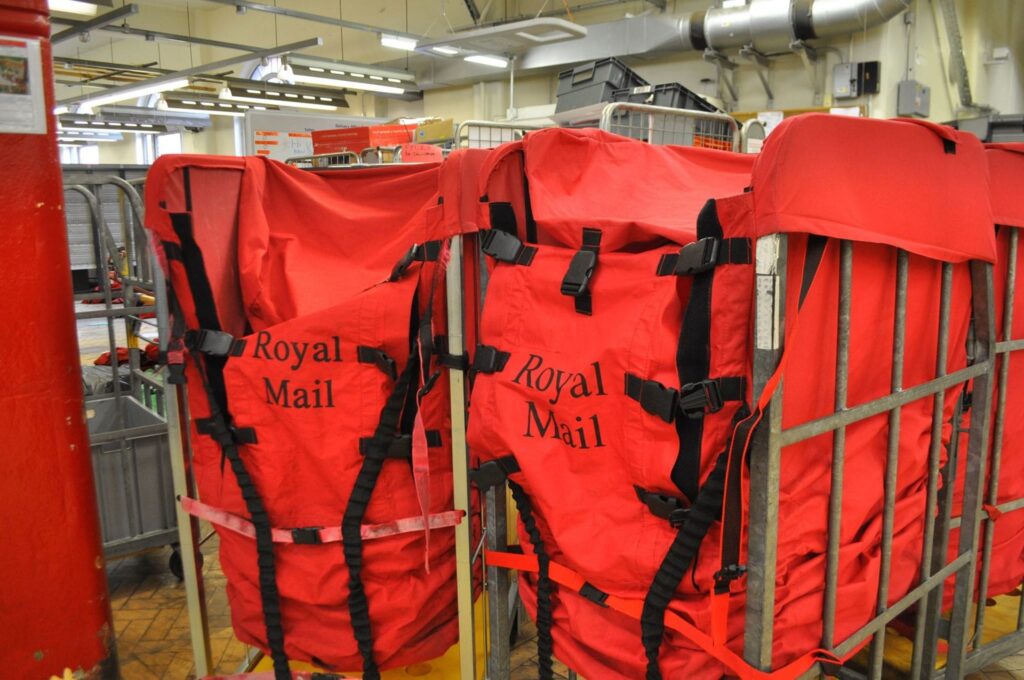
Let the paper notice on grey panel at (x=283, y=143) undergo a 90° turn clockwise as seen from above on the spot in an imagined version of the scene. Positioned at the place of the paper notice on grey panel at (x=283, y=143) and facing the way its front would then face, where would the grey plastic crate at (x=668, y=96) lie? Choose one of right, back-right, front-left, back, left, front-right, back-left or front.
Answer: back-left

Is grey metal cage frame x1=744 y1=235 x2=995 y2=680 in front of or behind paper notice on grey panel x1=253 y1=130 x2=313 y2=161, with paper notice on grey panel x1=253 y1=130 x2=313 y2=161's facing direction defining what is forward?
in front

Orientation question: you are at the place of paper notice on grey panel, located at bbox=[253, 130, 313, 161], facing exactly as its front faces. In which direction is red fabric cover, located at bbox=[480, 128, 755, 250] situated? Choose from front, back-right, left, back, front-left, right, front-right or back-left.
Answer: front

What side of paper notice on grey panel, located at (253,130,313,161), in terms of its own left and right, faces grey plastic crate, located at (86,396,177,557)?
front

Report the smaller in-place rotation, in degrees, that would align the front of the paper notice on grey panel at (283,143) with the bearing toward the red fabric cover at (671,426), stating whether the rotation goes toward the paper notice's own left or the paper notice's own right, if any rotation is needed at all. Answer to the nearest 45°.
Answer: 0° — it already faces it

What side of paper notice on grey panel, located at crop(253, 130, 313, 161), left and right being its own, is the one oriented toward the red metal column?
front

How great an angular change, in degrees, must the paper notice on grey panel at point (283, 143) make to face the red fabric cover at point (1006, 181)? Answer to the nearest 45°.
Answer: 0° — it already faces it

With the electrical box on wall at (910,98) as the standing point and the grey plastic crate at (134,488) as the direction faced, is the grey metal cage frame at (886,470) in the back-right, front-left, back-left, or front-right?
front-left

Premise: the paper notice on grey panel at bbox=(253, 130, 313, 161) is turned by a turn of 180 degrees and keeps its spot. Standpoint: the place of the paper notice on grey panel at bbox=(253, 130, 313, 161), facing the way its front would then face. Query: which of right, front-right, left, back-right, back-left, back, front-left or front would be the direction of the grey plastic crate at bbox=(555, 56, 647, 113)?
back-right

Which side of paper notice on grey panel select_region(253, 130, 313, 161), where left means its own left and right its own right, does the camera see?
front

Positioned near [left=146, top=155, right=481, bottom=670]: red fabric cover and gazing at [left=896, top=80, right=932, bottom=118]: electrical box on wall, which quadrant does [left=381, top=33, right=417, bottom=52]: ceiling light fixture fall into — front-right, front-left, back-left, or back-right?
front-left

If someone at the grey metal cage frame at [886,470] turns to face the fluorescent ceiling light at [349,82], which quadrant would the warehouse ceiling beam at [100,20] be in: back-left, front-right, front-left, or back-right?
front-left

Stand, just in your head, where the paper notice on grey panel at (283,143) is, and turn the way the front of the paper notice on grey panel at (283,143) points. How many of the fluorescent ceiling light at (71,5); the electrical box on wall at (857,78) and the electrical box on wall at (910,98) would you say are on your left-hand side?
2

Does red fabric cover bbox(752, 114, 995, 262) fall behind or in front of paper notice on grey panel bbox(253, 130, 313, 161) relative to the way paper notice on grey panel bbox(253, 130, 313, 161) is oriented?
in front
